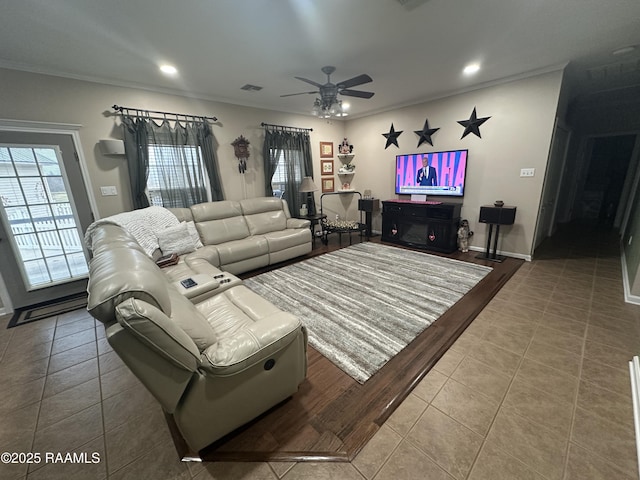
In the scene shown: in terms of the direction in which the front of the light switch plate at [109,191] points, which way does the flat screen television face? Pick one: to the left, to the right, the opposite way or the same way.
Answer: to the right

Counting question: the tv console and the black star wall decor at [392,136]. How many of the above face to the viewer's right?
0

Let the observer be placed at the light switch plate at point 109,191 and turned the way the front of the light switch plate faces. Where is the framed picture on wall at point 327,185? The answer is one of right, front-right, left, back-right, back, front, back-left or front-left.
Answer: left

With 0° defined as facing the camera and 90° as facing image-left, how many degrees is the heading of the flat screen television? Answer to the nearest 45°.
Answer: approximately 45°

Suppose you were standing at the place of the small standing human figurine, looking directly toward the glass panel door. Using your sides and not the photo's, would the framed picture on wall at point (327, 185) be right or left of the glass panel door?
right

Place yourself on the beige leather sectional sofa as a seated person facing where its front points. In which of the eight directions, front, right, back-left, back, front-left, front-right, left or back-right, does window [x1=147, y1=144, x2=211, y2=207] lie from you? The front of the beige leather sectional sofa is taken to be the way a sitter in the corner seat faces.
back-left

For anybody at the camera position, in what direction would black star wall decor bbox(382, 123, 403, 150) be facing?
facing the viewer and to the left of the viewer

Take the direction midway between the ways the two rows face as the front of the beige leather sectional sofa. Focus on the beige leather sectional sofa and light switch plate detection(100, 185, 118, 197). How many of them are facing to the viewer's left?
0

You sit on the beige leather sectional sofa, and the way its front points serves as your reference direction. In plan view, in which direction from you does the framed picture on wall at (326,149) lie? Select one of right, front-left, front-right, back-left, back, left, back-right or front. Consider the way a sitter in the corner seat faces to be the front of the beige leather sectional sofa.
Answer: left

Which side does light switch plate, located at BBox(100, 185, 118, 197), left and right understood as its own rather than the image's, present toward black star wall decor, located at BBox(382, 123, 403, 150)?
left

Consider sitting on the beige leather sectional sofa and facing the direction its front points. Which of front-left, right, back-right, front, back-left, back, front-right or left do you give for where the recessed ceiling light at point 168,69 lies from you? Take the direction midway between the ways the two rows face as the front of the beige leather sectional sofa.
back-left

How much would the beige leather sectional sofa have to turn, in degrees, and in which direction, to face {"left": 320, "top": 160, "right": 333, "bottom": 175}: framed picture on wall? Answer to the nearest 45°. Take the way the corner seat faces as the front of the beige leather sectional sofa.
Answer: approximately 90° to its left

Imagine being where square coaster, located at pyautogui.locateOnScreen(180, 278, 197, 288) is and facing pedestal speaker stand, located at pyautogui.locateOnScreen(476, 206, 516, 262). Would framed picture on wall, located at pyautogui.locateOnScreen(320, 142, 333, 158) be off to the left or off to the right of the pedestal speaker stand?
left

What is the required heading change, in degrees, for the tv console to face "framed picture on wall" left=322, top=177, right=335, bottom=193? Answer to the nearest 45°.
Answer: approximately 45° to its right

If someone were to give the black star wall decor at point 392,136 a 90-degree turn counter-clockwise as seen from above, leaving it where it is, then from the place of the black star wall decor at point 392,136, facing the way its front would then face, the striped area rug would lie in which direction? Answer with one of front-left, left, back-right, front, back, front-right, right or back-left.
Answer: front-right

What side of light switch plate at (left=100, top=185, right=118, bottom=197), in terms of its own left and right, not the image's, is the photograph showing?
front

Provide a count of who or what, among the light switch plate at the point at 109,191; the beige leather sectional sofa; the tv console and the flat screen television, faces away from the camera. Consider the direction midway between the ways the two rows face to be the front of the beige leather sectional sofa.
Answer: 0

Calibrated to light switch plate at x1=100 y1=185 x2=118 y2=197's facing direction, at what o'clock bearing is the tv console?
The tv console is roughly at 10 o'clock from the light switch plate.
